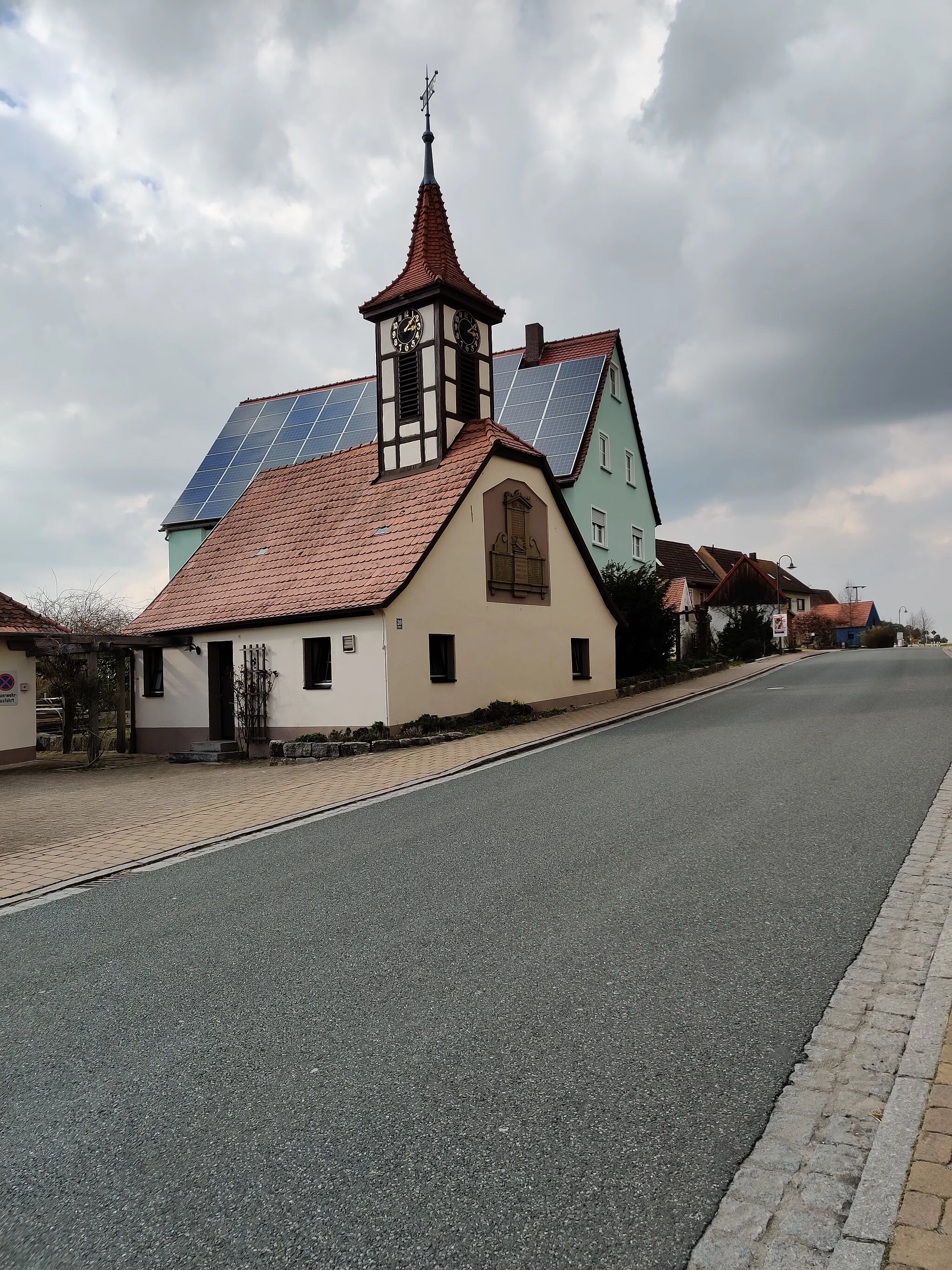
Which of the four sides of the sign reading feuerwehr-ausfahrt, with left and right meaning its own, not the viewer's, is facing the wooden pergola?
left

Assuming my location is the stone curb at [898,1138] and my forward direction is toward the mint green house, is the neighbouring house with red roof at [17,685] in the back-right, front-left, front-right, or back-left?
front-left

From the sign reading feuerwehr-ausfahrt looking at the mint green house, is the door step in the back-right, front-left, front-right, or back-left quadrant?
front-right

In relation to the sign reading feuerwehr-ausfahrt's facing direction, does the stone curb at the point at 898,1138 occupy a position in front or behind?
in front

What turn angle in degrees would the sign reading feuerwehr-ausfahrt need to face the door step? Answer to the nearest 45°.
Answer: approximately 90° to its left

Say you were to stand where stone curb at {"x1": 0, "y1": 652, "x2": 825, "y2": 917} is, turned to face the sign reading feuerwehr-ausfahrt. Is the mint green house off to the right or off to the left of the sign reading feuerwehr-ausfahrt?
right

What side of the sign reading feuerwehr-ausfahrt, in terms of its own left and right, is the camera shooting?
front
